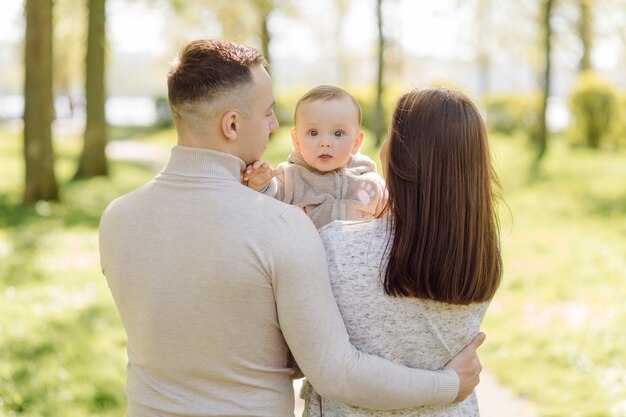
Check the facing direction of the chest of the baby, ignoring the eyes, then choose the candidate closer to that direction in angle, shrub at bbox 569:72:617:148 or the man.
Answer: the man

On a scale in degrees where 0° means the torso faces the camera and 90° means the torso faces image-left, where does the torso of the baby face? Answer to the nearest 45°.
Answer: approximately 0°

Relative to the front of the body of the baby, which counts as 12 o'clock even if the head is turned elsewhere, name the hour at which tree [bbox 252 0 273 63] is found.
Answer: The tree is roughly at 6 o'clock from the baby.

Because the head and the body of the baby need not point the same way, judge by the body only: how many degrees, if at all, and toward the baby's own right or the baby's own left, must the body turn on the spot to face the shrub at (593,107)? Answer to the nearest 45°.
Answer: approximately 180°

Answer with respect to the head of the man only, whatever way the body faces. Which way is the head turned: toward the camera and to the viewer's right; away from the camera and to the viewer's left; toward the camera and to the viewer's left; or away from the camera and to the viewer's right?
away from the camera and to the viewer's right

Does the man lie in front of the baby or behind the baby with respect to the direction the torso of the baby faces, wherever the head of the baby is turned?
in front
